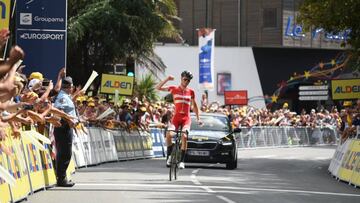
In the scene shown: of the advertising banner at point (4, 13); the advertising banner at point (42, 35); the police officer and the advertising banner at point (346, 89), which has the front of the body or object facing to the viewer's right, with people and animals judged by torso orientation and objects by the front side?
the police officer

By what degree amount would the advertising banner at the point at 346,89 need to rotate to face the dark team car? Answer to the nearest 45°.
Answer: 0° — it already faces it

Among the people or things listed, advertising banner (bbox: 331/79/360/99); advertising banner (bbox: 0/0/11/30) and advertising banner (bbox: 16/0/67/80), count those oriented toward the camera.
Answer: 3

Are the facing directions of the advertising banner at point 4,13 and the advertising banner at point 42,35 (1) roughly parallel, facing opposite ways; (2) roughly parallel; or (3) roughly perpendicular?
roughly parallel

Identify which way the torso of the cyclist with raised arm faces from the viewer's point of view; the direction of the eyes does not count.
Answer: toward the camera

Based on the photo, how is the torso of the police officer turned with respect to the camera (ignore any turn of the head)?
to the viewer's right

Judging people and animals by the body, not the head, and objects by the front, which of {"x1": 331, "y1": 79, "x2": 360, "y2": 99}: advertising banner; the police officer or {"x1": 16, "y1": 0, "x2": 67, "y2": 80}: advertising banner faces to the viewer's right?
the police officer

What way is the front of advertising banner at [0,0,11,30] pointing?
toward the camera

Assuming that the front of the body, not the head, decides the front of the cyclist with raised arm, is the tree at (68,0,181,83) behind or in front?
behind

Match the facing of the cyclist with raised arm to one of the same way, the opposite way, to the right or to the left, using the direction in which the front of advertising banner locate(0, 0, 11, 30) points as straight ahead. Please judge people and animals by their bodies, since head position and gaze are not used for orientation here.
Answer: the same way
